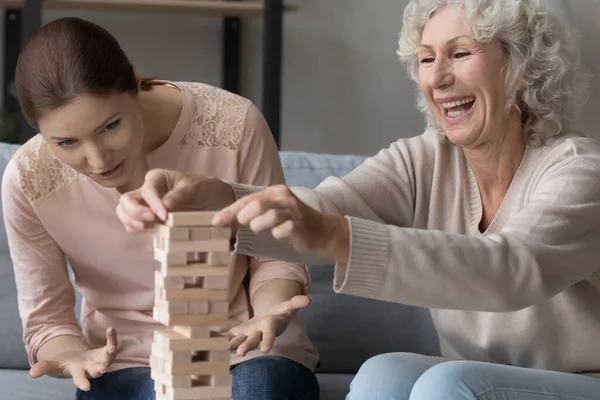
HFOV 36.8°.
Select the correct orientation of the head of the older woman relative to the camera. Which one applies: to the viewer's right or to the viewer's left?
to the viewer's left

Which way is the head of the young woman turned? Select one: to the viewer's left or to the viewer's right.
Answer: to the viewer's right

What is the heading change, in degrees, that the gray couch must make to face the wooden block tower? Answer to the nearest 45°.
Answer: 0° — it already faces it

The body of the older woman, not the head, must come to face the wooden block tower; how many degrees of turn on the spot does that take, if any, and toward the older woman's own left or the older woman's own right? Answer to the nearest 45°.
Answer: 0° — they already face it

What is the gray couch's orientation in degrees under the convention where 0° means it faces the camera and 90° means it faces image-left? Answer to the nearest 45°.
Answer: approximately 0°
